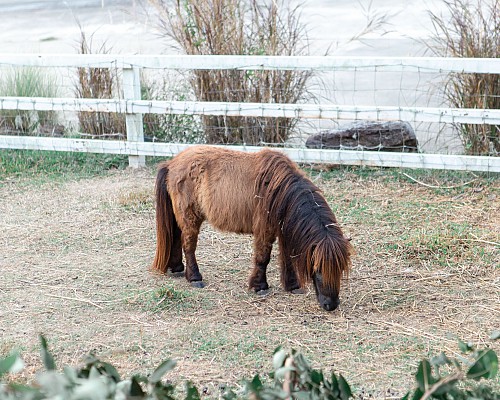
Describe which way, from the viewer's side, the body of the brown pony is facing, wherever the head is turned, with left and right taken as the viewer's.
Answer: facing the viewer and to the right of the viewer

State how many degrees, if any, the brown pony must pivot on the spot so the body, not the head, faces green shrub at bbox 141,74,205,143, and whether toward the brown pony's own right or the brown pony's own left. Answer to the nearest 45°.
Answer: approximately 135° to the brown pony's own left

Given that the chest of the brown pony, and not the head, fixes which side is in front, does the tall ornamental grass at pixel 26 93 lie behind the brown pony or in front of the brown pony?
behind

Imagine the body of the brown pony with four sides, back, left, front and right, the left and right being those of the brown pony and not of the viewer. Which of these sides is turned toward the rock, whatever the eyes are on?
left

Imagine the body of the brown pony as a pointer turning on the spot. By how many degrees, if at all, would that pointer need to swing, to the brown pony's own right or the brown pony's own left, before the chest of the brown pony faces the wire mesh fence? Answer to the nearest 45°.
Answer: approximately 135° to the brown pony's own left

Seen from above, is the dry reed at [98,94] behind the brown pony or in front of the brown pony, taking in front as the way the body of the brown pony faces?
behind
